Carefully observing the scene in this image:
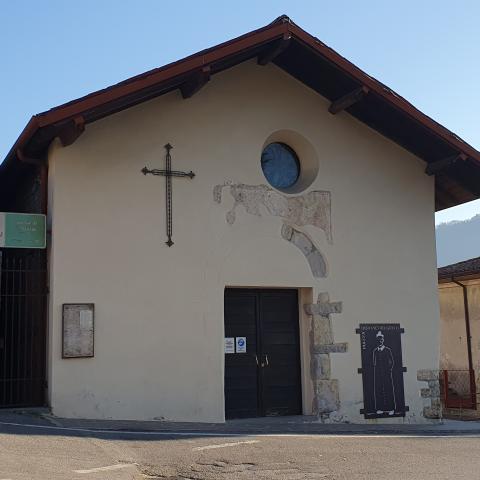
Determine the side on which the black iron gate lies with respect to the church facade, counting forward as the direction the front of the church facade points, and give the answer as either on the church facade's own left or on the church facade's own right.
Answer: on the church facade's own right

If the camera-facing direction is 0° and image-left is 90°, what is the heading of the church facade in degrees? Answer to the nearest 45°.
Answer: approximately 0°

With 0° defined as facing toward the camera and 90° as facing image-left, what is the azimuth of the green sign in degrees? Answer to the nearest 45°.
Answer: approximately 0°
